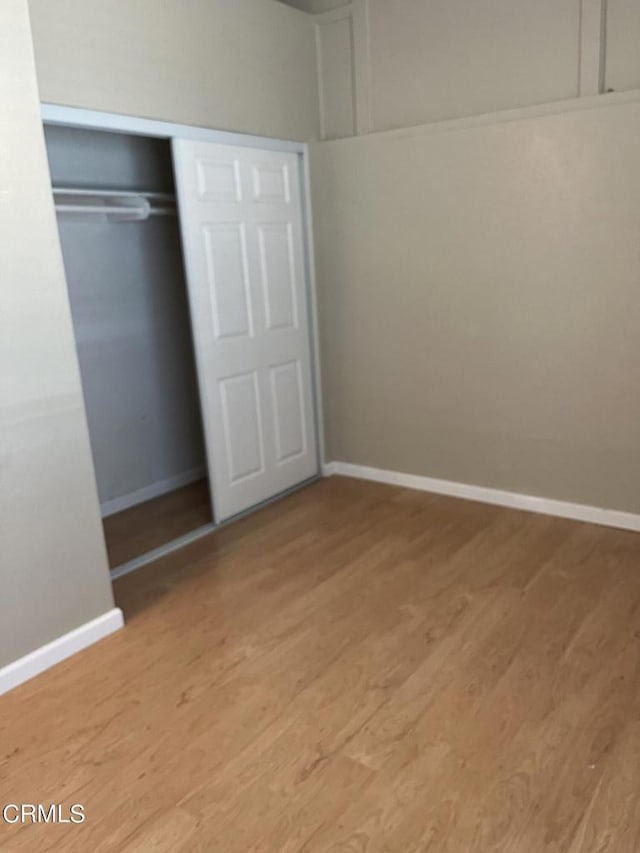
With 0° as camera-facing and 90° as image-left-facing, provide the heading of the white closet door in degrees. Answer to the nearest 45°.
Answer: approximately 315°
